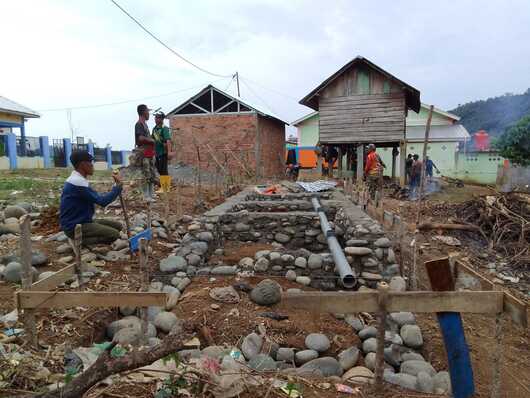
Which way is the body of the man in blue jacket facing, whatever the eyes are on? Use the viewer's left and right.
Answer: facing to the right of the viewer

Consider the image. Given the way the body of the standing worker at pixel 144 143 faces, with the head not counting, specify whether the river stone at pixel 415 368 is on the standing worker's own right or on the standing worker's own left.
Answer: on the standing worker's own right

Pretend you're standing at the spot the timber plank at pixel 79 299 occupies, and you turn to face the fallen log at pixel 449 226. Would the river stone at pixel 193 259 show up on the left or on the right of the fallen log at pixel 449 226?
left

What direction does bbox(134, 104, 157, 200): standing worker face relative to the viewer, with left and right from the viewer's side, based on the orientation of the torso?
facing to the right of the viewer

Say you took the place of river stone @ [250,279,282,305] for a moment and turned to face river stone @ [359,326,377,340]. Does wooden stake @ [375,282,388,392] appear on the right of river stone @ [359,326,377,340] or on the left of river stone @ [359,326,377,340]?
right

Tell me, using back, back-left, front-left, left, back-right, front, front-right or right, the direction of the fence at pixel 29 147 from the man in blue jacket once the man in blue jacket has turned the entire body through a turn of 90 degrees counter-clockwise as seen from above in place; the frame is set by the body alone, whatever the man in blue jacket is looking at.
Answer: front

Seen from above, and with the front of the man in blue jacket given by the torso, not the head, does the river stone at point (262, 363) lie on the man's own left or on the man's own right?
on the man's own right
